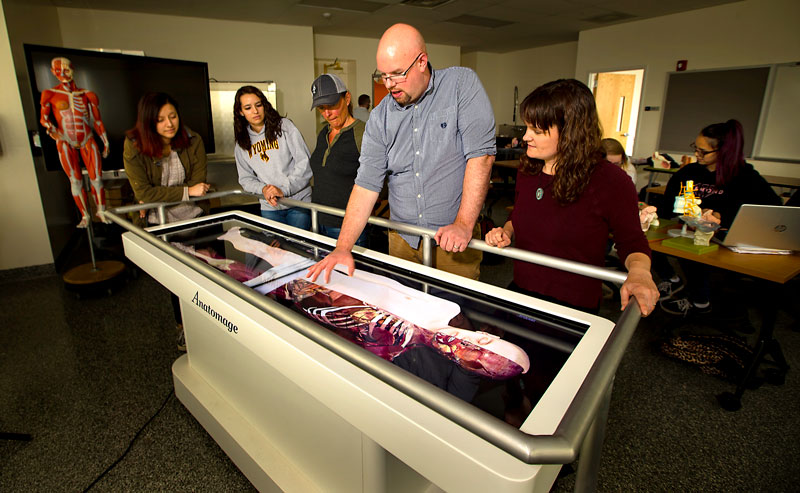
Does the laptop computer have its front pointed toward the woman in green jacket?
no

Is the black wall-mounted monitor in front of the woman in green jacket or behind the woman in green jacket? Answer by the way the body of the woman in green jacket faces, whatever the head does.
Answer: behind

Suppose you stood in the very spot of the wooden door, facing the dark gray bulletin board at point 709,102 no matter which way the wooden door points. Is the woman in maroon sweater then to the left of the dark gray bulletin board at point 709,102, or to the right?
right

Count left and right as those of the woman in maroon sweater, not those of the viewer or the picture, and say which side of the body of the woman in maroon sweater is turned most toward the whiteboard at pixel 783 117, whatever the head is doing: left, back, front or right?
back

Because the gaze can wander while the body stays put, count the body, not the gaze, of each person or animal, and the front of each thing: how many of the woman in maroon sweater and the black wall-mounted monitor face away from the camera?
0

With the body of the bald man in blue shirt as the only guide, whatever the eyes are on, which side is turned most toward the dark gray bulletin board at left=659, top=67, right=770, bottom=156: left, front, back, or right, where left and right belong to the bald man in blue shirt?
back

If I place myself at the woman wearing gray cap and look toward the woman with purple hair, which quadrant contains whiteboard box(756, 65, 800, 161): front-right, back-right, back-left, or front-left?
front-left

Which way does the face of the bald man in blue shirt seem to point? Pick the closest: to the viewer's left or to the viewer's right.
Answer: to the viewer's left

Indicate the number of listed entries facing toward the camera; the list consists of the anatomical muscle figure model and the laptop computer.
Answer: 1

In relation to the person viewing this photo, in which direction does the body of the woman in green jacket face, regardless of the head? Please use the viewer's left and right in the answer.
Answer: facing the viewer and to the right of the viewer

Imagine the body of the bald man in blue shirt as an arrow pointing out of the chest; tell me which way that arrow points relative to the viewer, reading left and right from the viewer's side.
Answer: facing the viewer and to the left of the viewer

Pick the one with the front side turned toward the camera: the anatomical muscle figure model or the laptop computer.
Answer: the anatomical muscle figure model

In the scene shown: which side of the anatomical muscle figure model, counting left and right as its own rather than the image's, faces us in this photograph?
front

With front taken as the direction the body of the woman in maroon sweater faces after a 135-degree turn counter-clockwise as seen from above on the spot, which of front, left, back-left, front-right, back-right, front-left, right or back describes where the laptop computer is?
front-left

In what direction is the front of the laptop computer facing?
away from the camera
